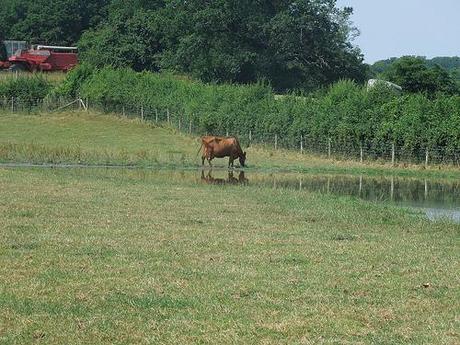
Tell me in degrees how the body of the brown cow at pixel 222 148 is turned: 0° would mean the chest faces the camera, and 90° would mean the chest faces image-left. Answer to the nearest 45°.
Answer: approximately 270°
